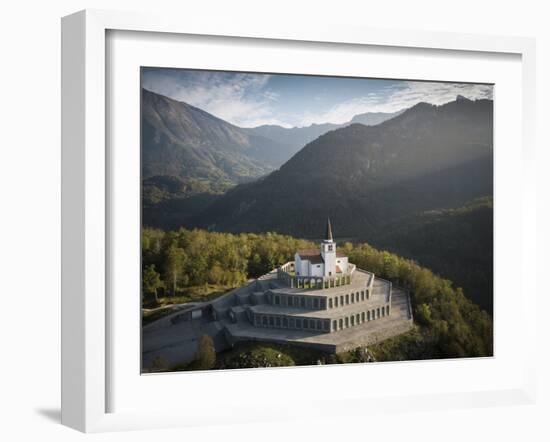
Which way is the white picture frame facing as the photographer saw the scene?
facing the viewer and to the right of the viewer
